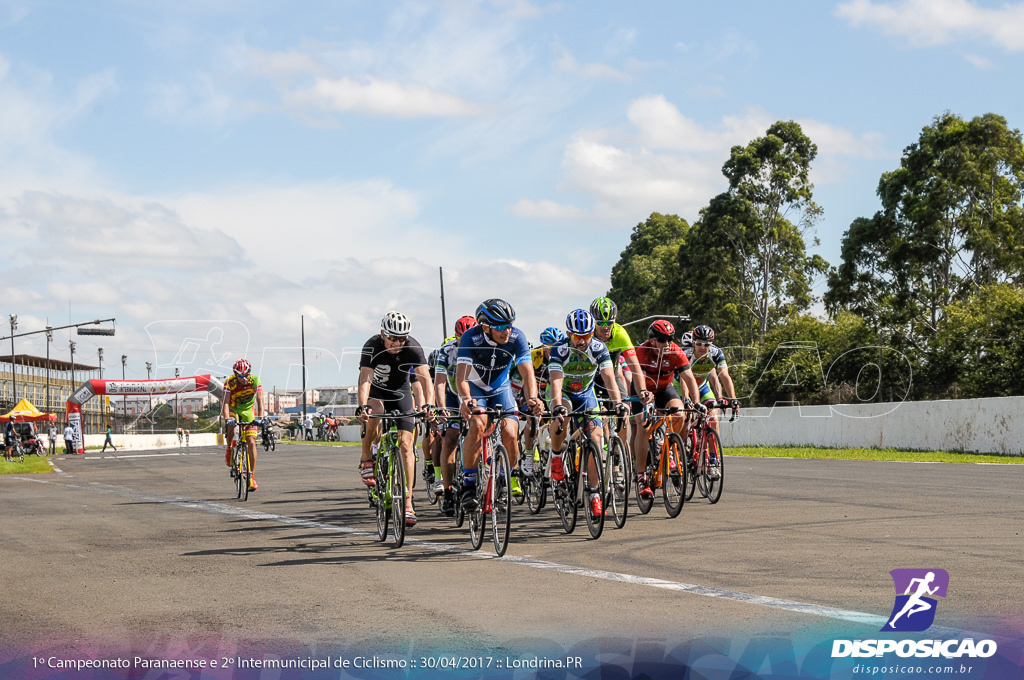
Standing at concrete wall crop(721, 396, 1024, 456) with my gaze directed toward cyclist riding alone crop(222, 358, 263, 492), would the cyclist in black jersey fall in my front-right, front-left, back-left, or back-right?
front-left

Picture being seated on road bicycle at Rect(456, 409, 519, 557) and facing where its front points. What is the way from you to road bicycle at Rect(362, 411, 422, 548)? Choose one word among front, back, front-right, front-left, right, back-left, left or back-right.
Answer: back-right

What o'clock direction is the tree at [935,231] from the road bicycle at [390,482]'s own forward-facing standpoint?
The tree is roughly at 7 o'clock from the road bicycle.

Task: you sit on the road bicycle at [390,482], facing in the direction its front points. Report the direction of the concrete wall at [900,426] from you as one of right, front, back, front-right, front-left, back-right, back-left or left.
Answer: back-left

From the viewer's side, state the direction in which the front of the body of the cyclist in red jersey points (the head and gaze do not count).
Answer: toward the camera

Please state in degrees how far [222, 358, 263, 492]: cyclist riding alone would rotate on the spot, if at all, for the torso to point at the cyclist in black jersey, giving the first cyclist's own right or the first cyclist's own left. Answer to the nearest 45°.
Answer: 0° — they already face them

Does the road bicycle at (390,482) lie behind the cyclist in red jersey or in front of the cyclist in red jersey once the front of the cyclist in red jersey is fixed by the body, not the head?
in front

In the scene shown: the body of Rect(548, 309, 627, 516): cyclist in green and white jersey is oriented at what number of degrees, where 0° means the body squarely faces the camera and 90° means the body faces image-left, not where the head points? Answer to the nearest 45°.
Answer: approximately 0°

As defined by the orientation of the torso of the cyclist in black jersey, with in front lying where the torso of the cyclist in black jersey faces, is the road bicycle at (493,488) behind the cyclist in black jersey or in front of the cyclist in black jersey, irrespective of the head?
in front

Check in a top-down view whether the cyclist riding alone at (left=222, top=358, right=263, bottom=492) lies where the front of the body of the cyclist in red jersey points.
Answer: no

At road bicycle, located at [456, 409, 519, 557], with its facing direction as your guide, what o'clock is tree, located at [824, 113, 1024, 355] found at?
The tree is roughly at 7 o'clock from the road bicycle.

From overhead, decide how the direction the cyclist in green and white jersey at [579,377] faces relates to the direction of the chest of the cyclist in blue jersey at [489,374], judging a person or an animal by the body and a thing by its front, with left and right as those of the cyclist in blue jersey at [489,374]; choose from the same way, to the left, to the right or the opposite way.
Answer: the same way

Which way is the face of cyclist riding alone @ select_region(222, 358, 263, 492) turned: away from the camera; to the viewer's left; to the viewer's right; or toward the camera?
toward the camera

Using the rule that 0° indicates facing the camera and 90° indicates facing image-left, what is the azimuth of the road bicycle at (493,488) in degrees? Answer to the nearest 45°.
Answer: approximately 0°

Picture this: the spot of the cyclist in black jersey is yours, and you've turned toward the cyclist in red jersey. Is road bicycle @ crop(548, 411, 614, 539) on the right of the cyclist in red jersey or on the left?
right

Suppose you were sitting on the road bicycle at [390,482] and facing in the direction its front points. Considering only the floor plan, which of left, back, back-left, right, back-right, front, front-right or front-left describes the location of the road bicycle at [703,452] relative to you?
back-left

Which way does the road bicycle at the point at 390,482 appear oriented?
toward the camera

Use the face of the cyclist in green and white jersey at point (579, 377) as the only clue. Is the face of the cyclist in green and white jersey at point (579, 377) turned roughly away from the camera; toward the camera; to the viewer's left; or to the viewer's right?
toward the camera

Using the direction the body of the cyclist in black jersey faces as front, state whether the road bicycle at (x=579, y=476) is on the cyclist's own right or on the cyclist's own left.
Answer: on the cyclist's own left

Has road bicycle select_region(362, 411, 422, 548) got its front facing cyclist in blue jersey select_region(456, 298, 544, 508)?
no

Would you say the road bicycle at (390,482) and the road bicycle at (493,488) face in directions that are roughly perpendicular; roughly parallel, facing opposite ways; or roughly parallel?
roughly parallel
